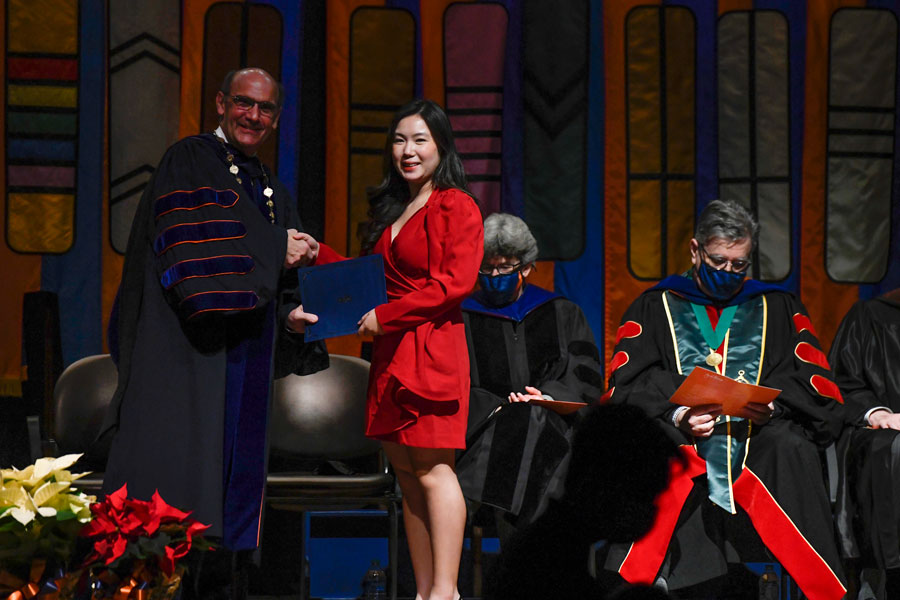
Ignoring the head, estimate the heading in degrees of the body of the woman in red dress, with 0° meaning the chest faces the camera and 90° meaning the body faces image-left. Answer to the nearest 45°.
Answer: approximately 45°

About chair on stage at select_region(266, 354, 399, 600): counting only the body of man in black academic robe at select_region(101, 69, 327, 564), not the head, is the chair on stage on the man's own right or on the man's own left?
on the man's own left

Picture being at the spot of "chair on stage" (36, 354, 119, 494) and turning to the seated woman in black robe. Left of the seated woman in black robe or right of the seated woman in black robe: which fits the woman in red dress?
right

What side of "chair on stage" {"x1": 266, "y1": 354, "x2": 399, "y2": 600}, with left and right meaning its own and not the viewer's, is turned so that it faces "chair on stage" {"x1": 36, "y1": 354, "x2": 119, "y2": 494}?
right

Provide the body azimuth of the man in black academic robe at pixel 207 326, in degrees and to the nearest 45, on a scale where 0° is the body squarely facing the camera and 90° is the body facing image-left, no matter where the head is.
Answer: approximately 315°

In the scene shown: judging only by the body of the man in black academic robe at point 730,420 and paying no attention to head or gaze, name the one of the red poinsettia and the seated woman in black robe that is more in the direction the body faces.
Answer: the red poinsettia

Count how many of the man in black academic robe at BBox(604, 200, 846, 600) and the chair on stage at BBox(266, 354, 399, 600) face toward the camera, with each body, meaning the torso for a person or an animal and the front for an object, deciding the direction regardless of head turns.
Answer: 2

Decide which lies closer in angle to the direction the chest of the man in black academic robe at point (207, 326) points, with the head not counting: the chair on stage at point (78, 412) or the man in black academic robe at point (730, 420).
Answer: the man in black academic robe
